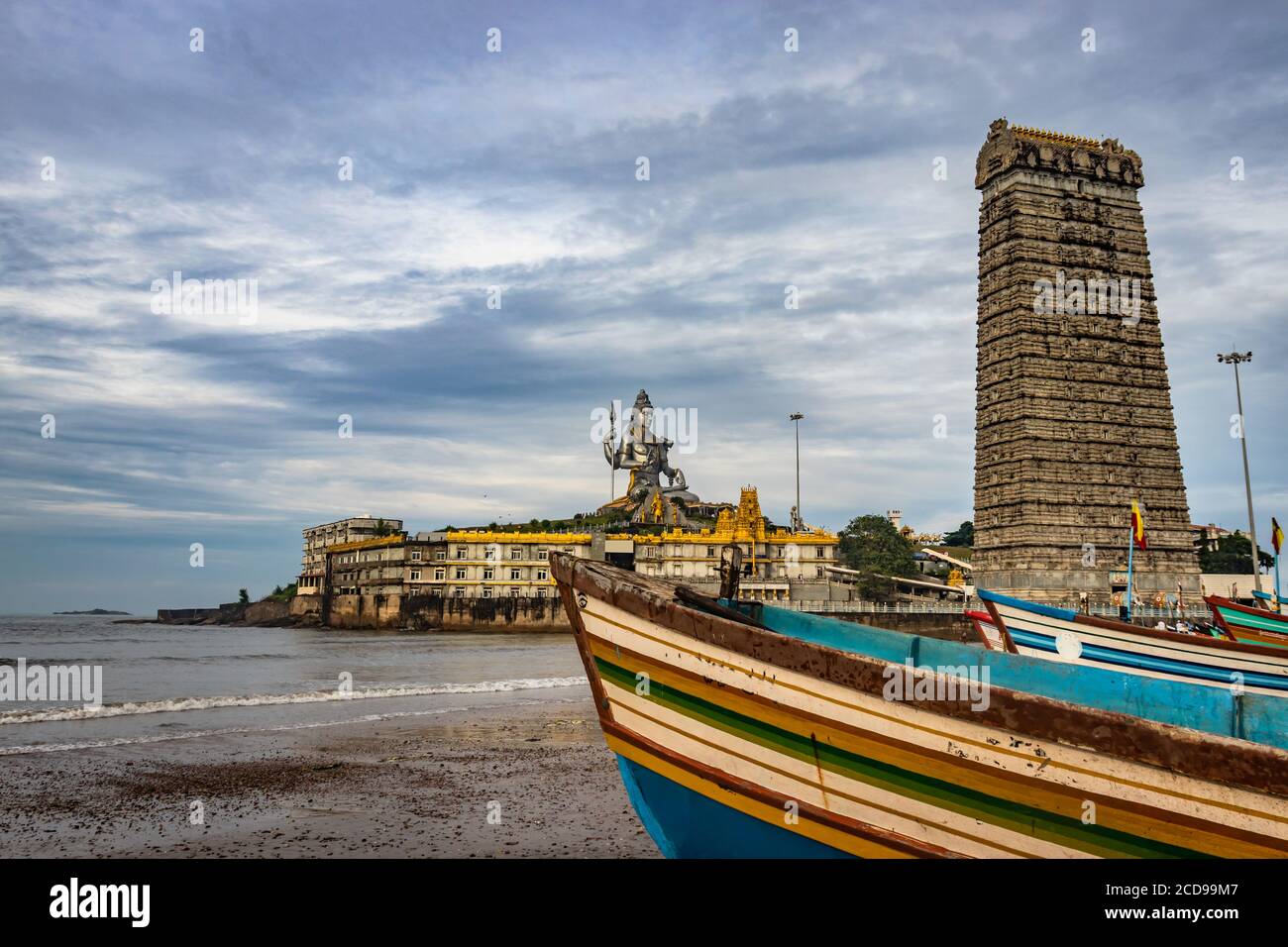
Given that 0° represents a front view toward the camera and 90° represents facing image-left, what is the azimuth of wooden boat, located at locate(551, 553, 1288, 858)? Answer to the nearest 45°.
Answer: approximately 90°

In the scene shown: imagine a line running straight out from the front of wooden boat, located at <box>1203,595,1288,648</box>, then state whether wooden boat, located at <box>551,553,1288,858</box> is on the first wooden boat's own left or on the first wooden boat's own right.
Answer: on the first wooden boat's own left

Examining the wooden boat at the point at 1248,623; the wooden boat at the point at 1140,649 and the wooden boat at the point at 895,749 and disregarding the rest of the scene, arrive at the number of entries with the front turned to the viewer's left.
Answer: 3

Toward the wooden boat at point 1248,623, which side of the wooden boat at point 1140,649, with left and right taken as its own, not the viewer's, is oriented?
right

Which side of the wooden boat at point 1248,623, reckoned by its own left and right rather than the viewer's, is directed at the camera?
left

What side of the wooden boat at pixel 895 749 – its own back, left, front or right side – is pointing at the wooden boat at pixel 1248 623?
right

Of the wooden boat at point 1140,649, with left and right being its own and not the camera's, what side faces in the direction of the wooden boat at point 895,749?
left

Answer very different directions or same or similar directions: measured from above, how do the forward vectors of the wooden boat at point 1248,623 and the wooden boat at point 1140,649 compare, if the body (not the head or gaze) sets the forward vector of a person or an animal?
same or similar directions

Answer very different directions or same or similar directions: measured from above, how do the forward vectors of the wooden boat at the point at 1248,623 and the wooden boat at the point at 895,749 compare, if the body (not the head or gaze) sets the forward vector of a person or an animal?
same or similar directions

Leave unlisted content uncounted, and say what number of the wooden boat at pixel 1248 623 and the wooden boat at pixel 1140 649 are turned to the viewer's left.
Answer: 2

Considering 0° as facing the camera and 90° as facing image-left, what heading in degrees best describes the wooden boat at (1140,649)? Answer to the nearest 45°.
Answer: approximately 90°

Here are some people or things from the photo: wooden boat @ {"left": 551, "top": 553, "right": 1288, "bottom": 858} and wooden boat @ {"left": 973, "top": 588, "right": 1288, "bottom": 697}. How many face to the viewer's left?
2
